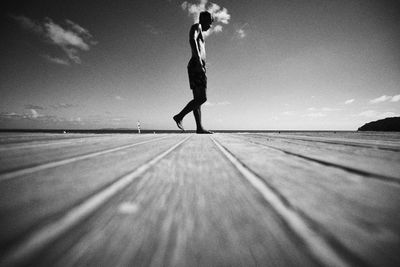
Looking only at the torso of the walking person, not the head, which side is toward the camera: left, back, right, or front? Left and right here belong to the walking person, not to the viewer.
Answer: right

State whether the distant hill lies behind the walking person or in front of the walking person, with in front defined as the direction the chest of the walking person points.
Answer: in front
